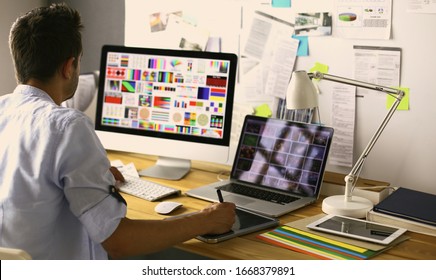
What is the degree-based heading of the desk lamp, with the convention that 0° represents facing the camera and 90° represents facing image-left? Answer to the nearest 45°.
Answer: approximately 90°

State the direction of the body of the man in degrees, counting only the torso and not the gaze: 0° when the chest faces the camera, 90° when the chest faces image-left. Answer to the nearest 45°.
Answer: approximately 225°

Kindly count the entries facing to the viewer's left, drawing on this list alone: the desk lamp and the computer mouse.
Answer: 1

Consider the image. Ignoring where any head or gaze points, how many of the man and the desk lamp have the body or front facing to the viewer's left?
1

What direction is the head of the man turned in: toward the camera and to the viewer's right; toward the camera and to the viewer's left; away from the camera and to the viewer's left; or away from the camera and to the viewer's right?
away from the camera and to the viewer's right

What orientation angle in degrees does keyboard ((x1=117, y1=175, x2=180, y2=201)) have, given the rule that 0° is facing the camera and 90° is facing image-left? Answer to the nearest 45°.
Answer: approximately 45°

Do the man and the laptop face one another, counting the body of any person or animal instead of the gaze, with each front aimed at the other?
yes

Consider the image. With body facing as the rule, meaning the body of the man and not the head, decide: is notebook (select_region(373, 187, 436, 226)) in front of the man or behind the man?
in front

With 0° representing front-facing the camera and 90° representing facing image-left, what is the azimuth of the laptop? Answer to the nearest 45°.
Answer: approximately 45°
